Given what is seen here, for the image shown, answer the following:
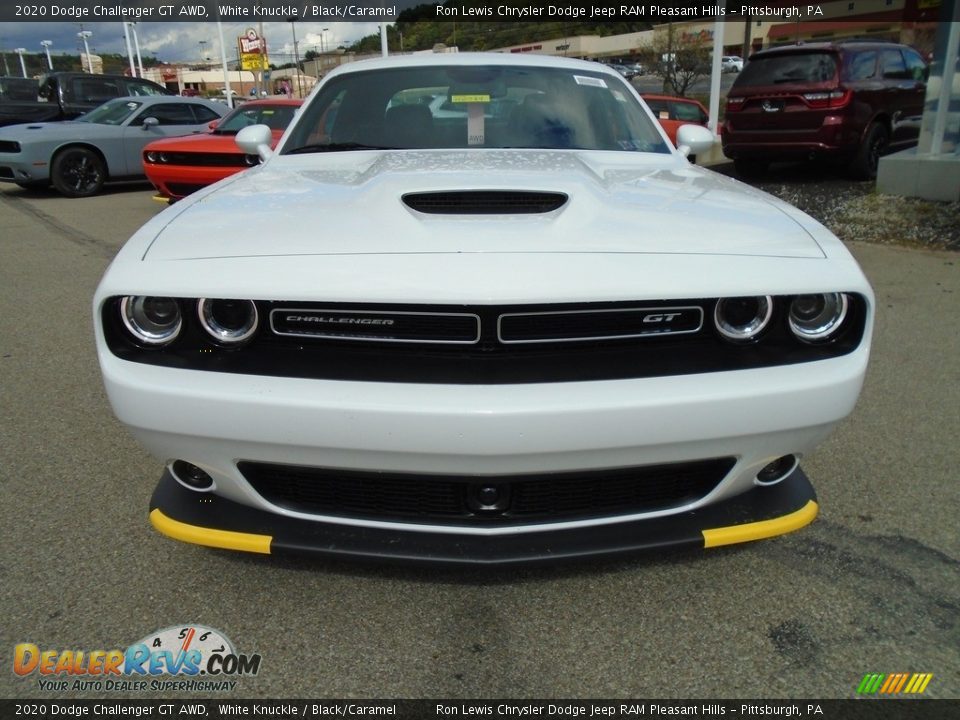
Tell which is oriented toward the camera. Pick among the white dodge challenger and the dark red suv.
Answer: the white dodge challenger

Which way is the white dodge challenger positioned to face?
toward the camera

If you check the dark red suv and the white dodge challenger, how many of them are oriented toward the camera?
1

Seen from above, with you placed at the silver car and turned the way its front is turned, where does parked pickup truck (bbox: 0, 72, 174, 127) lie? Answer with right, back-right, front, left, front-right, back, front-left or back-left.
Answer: back-right

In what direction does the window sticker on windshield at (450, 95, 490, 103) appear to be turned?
toward the camera

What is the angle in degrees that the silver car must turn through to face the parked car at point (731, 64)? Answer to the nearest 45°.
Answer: approximately 180°

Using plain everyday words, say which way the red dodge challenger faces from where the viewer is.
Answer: facing the viewer and to the left of the viewer

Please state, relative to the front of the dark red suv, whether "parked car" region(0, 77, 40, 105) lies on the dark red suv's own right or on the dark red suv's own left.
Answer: on the dark red suv's own left

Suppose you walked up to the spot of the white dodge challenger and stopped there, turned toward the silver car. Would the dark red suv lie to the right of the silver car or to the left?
right

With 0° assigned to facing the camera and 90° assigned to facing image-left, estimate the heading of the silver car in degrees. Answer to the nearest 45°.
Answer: approximately 45°

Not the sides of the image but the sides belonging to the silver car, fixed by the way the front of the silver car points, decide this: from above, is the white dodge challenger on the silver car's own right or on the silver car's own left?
on the silver car's own left

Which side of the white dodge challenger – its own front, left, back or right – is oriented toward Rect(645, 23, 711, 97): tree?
back
